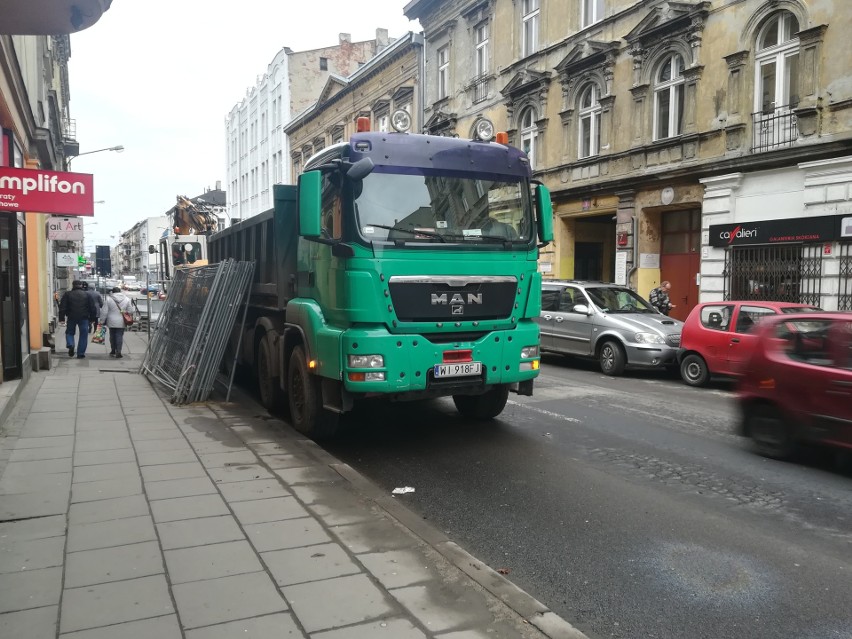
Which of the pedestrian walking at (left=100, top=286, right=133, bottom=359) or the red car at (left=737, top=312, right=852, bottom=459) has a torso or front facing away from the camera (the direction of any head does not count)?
the pedestrian walking

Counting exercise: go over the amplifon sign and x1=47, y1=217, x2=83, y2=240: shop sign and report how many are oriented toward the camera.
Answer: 2

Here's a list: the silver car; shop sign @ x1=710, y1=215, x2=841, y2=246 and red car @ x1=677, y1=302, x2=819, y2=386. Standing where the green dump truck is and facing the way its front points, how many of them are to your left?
3

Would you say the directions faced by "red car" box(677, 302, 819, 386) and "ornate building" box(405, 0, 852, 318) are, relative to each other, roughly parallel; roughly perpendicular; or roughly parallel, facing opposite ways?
roughly perpendicular

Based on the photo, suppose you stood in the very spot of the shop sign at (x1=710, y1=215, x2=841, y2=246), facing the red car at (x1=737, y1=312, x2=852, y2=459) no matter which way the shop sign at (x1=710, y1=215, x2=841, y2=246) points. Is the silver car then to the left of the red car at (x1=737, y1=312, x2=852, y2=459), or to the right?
right

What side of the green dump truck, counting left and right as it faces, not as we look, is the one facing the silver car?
left
